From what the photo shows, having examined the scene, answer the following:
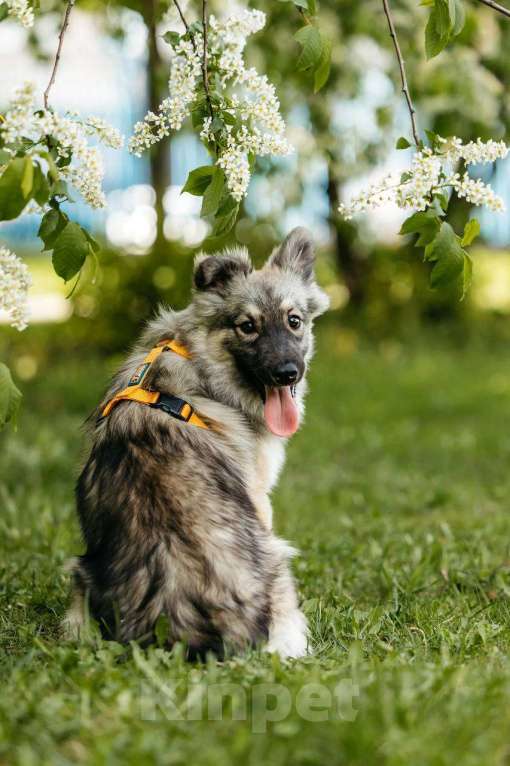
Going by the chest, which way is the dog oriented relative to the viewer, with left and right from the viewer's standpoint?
facing away from the viewer and to the right of the viewer
